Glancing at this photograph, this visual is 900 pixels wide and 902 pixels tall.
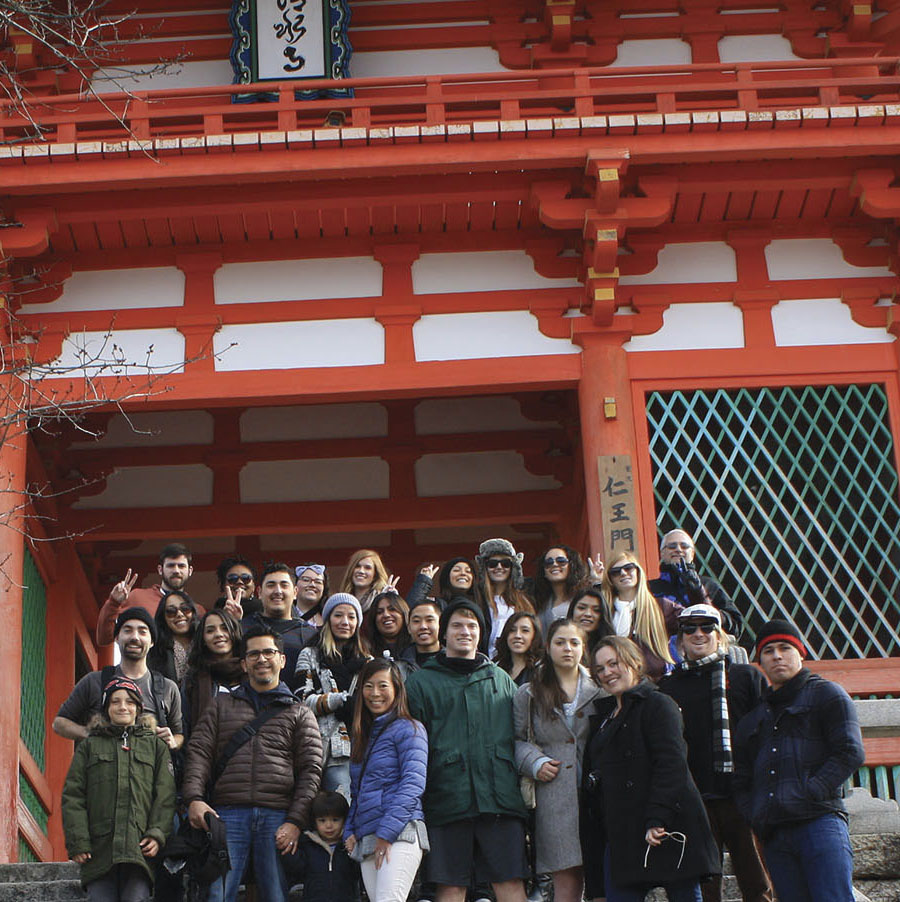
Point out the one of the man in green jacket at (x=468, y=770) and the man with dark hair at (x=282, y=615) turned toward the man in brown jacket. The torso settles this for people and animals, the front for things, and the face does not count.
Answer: the man with dark hair

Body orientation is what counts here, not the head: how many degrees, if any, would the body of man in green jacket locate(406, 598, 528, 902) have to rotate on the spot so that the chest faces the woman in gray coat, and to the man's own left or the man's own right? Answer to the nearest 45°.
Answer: approximately 90° to the man's own left

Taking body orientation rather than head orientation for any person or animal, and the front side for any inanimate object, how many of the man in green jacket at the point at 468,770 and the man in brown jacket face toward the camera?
2

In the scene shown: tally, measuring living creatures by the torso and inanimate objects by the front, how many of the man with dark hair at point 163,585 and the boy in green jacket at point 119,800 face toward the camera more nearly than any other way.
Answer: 2

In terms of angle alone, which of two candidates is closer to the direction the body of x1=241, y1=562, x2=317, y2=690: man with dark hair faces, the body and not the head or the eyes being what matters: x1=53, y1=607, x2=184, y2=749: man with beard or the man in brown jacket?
the man in brown jacket

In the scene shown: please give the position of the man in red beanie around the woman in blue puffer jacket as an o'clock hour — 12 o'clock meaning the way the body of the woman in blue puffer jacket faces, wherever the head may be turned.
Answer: The man in red beanie is roughly at 8 o'clock from the woman in blue puffer jacket.

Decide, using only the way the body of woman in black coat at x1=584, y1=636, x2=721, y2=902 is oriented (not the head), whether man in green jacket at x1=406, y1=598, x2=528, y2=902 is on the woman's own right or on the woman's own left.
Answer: on the woman's own right

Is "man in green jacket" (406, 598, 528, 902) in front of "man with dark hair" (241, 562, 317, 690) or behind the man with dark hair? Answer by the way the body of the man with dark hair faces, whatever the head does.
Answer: in front

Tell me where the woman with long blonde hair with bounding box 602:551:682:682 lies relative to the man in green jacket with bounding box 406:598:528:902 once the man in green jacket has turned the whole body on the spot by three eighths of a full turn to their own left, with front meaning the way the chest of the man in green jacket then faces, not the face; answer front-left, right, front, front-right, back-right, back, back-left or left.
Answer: front

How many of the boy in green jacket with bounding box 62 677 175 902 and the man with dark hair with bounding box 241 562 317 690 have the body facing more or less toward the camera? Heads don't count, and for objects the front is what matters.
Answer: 2
